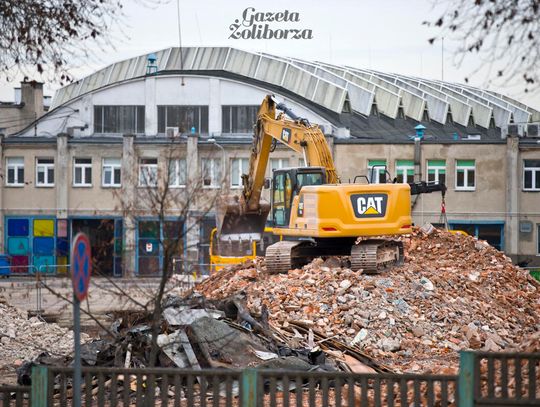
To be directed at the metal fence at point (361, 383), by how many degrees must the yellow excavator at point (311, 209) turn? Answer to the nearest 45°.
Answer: approximately 135° to its left

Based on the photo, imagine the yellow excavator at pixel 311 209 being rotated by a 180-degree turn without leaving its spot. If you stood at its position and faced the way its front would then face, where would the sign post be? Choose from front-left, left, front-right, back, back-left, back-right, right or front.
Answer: front-right

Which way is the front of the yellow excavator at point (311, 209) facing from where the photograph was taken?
facing away from the viewer and to the left of the viewer

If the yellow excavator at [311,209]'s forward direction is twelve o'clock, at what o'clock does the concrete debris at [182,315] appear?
The concrete debris is roughly at 8 o'clock from the yellow excavator.

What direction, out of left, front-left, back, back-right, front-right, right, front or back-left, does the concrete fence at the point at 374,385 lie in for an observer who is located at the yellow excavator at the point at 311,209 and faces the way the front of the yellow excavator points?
back-left
